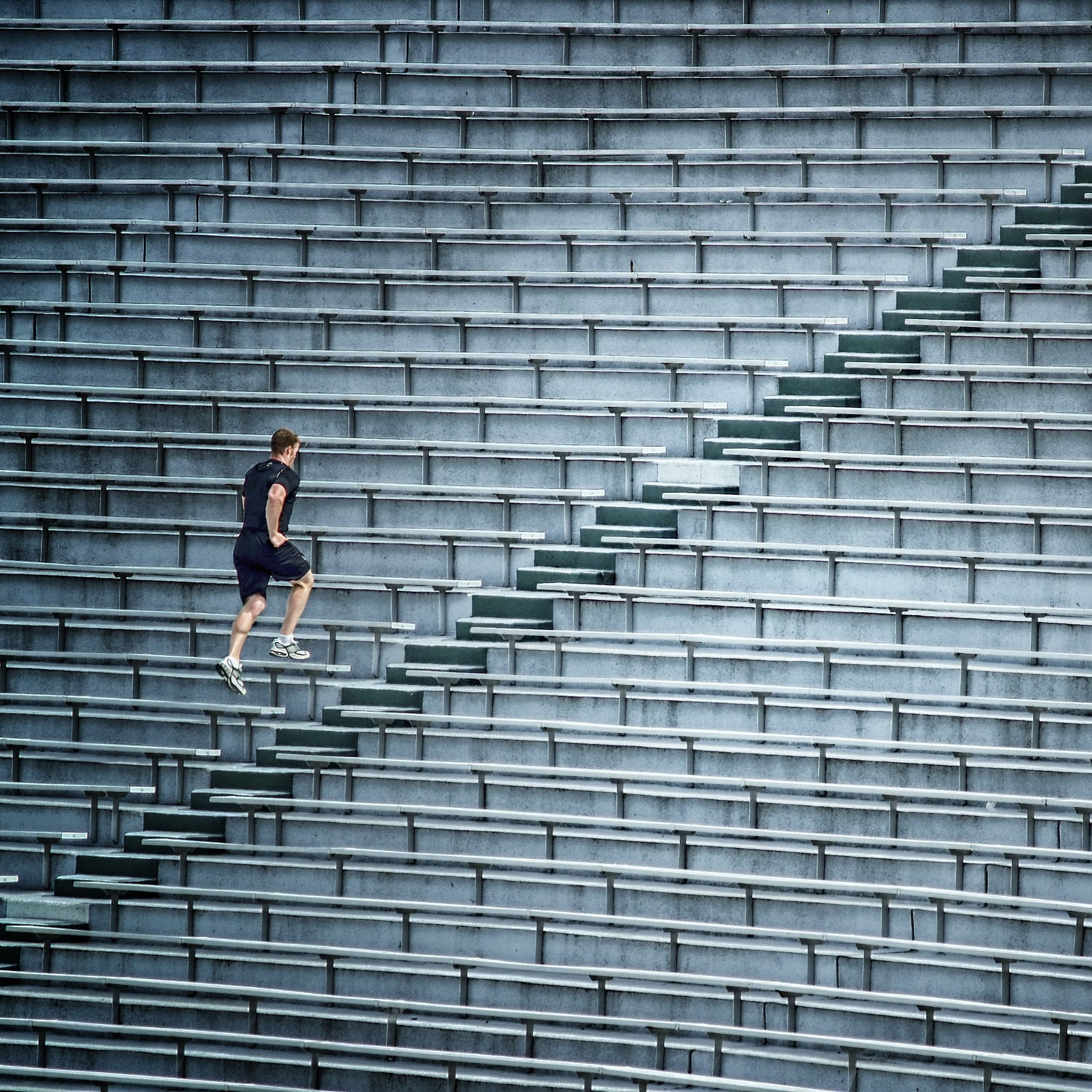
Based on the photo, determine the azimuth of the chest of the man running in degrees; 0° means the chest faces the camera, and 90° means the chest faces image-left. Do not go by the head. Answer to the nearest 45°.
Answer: approximately 225°
